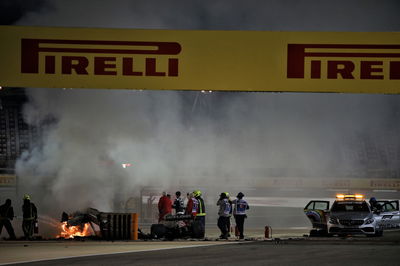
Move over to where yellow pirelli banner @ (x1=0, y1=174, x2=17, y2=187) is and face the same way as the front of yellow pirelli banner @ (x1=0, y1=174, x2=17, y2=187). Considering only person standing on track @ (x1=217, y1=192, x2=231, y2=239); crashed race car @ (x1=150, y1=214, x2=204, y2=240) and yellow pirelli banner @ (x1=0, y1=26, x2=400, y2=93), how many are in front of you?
3

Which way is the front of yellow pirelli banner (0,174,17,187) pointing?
toward the camera

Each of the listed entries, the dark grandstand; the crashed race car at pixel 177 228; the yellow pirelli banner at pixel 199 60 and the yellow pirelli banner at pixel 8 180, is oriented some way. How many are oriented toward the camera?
3

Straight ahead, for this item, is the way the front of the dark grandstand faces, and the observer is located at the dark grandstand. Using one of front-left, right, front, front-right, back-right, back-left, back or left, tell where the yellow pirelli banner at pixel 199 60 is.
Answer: front

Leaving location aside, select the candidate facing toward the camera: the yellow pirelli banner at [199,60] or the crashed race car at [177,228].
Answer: the yellow pirelli banner

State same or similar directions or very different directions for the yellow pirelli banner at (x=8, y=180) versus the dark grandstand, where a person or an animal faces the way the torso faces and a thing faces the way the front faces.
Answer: same or similar directions

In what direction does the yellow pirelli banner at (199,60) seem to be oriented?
toward the camera

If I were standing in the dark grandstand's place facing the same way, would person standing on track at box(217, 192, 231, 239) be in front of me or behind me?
in front
